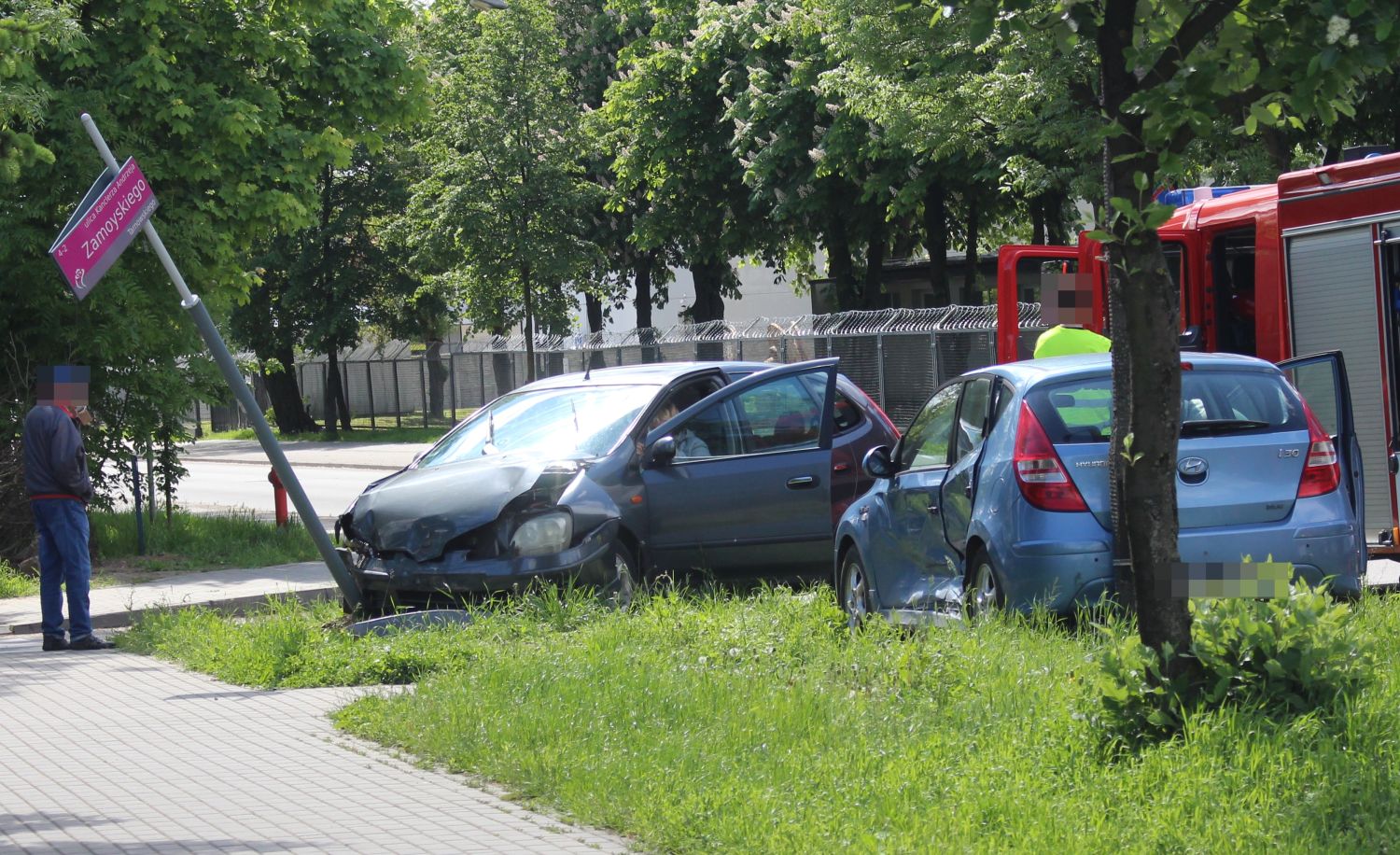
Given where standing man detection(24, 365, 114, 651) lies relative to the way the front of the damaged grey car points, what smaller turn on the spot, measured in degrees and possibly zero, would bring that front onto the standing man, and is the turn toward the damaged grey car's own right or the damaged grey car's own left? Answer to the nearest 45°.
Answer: approximately 45° to the damaged grey car's own right

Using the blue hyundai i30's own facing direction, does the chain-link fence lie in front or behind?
in front

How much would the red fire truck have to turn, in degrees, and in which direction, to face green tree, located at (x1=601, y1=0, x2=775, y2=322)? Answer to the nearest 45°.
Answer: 0° — it already faces it

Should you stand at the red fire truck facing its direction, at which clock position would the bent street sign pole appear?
The bent street sign pole is roughly at 10 o'clock from the red fire truck.

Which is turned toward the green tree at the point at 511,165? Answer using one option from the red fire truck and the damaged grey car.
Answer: the red fire truck

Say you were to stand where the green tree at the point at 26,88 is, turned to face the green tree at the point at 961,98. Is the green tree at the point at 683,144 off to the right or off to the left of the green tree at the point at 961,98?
left

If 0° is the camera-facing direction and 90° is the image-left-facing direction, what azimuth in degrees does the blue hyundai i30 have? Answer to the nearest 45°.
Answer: approximately 135°

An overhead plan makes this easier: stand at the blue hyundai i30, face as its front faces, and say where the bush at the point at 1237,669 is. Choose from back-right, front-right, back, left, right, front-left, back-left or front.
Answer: back-left

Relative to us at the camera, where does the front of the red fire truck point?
facing away from the viewer and to the left of the viewer

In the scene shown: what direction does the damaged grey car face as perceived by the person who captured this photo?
facing the viewer and to the left of the viewer

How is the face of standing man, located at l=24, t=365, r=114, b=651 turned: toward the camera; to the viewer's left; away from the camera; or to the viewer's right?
to the viewer's right
